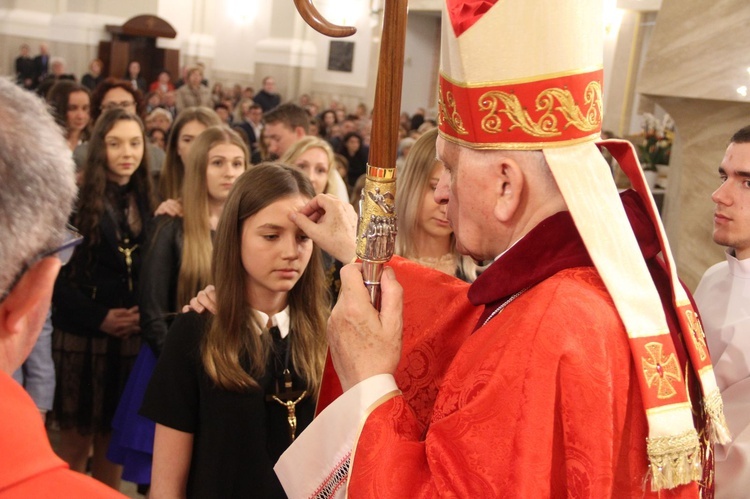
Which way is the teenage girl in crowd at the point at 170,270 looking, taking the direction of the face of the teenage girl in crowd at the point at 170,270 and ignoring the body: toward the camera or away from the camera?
toward the camera

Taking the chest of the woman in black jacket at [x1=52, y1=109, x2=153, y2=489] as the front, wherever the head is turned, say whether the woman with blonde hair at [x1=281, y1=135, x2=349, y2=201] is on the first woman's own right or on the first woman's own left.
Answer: on the first woman's own left

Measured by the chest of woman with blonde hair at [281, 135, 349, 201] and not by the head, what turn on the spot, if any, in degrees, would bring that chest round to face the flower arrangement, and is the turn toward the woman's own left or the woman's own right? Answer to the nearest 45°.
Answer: approximately 135° to the woman's own left

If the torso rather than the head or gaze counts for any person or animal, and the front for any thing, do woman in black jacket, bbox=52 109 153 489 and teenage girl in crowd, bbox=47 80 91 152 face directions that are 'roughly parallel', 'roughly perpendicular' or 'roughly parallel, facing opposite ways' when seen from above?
roughly parallel

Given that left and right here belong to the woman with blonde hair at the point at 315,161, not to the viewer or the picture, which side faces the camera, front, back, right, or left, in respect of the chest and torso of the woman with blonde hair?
front

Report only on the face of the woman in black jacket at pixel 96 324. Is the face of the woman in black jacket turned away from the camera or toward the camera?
toward the camera

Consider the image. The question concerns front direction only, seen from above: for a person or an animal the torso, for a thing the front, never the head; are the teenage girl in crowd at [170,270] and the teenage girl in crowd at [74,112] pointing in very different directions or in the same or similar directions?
same or similar directions

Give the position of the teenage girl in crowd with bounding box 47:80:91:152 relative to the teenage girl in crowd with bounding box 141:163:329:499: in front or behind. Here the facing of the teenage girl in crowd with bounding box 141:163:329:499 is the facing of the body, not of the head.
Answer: behind

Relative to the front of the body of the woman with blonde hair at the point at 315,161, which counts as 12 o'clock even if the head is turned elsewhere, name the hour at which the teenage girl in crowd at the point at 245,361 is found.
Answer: The teenage girl in crowd is roughly at 12 o'clock from the woman with blonde hair.

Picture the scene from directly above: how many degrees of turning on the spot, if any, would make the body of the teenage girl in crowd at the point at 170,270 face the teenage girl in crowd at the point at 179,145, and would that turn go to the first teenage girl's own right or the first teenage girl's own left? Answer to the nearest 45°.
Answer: approximately 135° to the first teenage girl's own left

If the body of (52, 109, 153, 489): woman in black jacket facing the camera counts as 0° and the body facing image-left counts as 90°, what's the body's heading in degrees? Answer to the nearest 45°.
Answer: approximately 315°

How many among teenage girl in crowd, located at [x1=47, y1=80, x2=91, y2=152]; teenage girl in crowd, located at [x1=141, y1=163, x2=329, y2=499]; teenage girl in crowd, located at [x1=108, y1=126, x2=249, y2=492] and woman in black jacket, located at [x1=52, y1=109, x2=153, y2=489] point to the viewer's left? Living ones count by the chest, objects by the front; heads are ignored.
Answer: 0

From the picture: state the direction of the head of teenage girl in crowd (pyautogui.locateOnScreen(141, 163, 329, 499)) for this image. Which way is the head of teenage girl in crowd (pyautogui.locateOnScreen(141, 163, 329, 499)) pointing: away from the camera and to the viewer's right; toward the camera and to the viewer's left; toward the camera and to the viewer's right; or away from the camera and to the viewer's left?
toward the camera and to the viewer's right

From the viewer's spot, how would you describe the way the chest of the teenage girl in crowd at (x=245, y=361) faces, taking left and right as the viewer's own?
facing the viewer and to the right of the viewer
